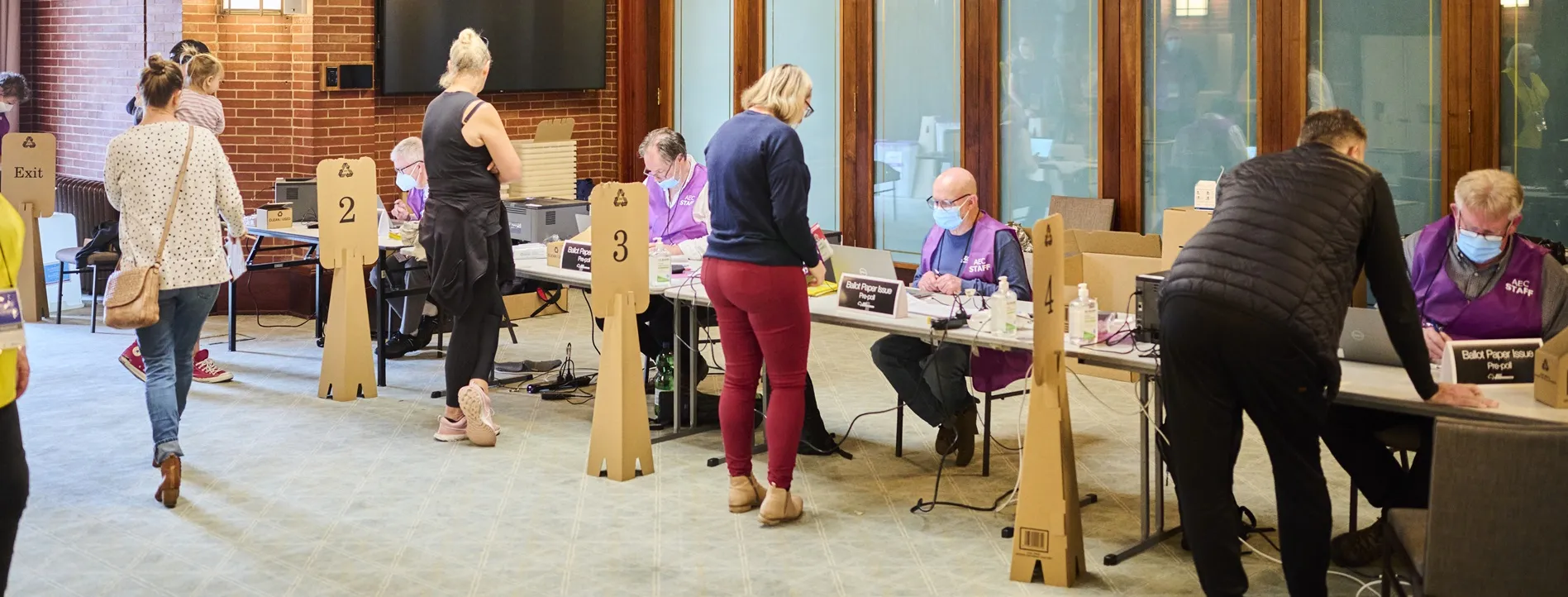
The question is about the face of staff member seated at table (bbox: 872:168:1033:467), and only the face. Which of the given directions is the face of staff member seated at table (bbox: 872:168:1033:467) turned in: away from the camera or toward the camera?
toward the camera

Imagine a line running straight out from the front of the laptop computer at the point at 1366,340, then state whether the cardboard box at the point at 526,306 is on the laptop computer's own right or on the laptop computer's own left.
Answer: on the laptop computer's own left

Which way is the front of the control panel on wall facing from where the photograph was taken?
facing the viewer

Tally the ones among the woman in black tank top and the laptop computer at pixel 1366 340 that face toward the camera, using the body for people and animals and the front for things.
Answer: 0

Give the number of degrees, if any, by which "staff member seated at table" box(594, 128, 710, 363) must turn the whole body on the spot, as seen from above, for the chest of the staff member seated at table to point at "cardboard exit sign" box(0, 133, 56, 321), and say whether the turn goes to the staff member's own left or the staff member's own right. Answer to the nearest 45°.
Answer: approximately 90° to the staff member's own right

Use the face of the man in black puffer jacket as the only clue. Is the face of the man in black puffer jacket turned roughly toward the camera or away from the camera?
away from the camera

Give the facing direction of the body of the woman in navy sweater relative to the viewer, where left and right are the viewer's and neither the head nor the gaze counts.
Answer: facing away from the viewer and to the right of the viewer

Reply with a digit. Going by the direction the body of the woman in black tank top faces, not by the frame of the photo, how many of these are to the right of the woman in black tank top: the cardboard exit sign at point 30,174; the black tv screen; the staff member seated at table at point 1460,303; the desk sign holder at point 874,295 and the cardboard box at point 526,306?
2

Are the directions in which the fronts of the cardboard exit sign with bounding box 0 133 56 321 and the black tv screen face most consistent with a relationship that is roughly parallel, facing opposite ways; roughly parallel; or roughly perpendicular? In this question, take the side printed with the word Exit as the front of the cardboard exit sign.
roughly parallel

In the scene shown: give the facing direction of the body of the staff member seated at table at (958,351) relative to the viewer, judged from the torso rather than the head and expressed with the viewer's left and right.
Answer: facing the viewer and to the left of the viewer

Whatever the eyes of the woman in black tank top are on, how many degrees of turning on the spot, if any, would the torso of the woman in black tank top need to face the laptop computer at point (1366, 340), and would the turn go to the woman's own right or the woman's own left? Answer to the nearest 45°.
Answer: approximately 90° to the woman's own right

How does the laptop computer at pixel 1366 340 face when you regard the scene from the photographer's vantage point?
facing away from the viewer and to the right of the viewer

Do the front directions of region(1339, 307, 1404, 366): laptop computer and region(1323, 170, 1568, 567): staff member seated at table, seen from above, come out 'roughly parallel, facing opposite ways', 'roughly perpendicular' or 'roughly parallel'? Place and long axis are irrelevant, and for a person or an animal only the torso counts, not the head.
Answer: roughly parallel, facing opposite ways

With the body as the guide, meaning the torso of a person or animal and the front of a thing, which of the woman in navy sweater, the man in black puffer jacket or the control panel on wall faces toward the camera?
the control panel on wall

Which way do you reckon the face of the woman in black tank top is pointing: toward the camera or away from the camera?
away from the camera

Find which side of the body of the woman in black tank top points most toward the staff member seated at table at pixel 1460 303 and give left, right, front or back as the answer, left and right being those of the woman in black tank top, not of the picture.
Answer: right
